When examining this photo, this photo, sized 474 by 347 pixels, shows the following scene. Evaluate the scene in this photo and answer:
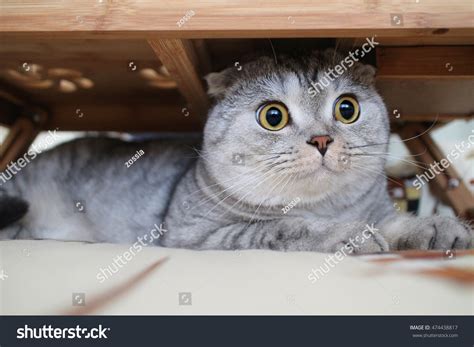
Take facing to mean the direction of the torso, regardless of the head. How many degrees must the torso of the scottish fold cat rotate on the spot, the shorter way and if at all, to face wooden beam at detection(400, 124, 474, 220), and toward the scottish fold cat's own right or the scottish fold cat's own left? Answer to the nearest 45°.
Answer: approximately 90° to the scottish fold cat's own left

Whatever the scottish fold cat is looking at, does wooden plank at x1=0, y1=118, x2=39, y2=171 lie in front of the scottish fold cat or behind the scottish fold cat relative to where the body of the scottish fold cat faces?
behind

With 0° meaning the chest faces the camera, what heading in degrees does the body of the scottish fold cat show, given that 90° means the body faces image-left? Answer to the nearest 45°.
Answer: approximately 315°

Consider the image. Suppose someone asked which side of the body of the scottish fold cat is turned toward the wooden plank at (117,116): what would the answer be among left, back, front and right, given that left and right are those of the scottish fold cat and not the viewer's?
back
